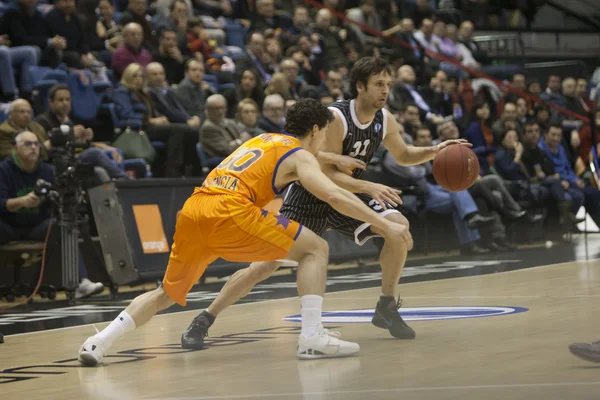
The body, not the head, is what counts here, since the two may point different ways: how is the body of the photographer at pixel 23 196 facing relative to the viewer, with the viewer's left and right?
facing the viewer and to the right of the viewer

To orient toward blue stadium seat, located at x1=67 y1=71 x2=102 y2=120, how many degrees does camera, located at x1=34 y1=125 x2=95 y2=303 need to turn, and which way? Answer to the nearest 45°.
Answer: approximately 90° to its left

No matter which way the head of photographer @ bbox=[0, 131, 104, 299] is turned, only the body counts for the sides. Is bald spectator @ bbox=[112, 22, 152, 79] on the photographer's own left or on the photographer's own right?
on the photographer's own left

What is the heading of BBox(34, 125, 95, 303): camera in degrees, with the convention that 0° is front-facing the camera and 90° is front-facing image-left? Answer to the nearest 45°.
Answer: approximately 270°

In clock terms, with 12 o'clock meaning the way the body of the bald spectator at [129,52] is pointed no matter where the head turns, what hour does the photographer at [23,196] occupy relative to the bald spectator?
The photographer is roughly at 2 o'clock from the bald spectator.

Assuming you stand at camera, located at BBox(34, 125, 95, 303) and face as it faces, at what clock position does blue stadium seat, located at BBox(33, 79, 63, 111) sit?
The blue stadium seat is roughly at 9 o'clock from the camera.

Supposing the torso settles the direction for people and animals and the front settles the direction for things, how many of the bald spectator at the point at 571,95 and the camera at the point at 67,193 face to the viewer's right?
1

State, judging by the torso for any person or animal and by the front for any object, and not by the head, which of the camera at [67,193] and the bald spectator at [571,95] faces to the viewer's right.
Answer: the camera

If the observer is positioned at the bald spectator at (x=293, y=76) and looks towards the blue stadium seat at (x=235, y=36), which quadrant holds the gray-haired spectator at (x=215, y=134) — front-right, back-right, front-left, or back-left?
back-left

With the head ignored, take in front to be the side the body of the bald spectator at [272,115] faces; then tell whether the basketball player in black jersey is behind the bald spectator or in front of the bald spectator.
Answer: in front

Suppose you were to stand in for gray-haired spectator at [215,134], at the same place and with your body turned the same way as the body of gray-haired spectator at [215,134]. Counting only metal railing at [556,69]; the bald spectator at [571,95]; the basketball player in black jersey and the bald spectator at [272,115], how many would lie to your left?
3

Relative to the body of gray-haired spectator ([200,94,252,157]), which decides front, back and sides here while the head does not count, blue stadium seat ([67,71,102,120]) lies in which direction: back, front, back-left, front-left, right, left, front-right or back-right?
back-right

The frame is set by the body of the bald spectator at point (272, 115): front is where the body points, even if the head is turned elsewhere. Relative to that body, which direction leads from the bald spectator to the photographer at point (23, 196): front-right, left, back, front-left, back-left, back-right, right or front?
right

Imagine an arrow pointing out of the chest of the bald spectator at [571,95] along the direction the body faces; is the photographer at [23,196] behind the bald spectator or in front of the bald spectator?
in front

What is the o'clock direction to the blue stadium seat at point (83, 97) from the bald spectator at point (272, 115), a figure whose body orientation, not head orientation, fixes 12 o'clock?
The blue stadium seat is roughly at 4 o'clock from the bald spectator.

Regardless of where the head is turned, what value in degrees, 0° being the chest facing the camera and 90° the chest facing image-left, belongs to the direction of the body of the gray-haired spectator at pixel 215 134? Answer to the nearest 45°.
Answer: approximately 315°

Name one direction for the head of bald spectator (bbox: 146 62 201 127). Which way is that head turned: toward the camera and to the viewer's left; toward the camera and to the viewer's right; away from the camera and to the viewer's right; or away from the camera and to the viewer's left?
toward the camera and to the viewer's right

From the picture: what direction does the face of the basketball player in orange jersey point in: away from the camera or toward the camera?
away from the camera

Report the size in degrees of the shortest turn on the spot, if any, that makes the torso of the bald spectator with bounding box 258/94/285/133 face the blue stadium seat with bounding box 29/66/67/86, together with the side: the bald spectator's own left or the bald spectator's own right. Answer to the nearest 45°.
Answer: approximately 135° to the bald spectator's own right
